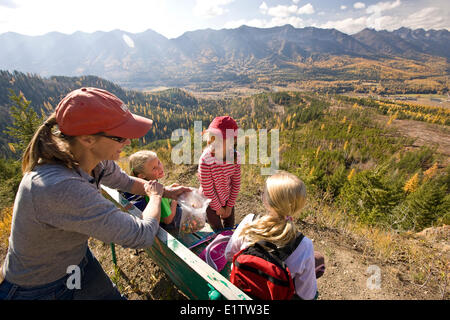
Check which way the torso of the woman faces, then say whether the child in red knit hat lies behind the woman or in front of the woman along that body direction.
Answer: in front

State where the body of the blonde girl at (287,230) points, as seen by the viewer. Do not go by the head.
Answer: away from the camera

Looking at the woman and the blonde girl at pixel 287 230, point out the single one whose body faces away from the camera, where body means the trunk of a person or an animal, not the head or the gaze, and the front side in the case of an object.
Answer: the blonde girl

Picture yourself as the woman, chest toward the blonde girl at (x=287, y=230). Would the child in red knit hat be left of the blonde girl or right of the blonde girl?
left

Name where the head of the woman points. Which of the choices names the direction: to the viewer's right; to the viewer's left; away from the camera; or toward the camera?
to the viewer's right

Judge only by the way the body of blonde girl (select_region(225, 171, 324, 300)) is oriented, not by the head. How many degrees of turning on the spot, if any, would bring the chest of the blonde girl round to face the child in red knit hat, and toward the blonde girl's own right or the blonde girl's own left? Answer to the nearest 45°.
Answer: approximately 45° to the blonde girl's own left

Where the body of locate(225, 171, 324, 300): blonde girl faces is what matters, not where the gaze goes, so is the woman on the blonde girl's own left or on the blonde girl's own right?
on the blonde girl's own left

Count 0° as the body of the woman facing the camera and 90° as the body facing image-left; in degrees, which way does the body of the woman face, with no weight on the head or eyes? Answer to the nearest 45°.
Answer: approximately 270°

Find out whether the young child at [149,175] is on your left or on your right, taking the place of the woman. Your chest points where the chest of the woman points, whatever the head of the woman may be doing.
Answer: on your left
